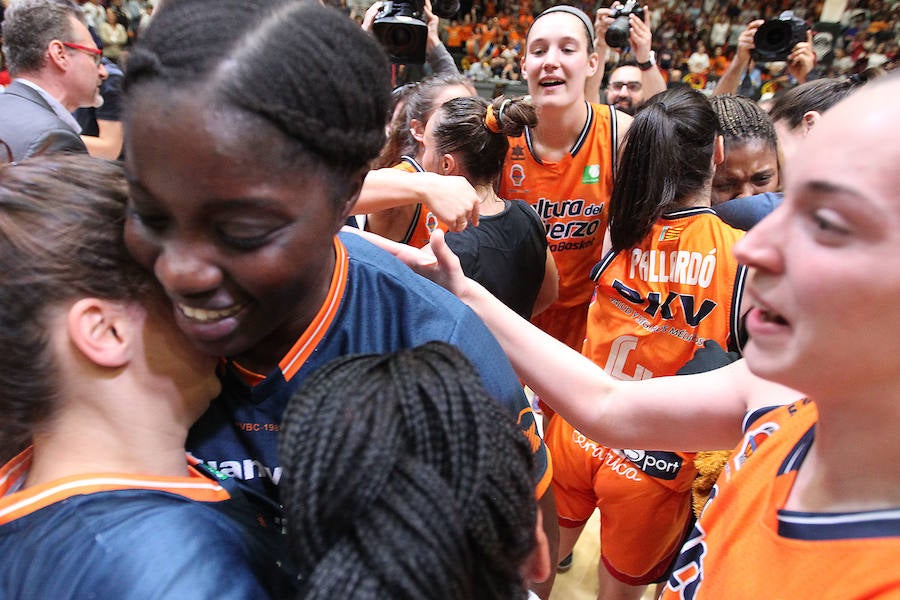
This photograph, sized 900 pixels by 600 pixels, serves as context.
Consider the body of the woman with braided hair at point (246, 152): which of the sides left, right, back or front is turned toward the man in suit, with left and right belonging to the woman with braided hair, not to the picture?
right

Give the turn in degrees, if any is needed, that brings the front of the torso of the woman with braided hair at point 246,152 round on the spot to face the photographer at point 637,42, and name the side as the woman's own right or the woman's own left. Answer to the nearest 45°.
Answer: approximately 180°

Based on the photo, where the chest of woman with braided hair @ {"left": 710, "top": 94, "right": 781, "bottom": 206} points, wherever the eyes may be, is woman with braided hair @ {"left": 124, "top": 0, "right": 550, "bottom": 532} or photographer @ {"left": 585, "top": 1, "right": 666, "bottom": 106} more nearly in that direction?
the woman with braided hair

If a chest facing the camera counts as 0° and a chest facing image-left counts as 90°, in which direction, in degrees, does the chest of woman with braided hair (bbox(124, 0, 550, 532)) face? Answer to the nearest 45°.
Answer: approximately 45°

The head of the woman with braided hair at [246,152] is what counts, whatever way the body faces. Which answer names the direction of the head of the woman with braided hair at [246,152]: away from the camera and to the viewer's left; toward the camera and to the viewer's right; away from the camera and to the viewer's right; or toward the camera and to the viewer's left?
toward the camera and to the viewer's left

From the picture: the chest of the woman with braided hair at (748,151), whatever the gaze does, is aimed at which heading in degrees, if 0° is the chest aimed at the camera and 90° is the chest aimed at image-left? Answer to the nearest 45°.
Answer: approximately 0°

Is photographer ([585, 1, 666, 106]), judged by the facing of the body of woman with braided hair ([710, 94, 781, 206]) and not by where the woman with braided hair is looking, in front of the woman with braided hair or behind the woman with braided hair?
behind

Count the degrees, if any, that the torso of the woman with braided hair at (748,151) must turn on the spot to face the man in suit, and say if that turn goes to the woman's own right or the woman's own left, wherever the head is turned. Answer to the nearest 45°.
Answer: approximately 90° to the woman's own right

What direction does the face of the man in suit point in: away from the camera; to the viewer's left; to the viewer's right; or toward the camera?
to the viewer's right
